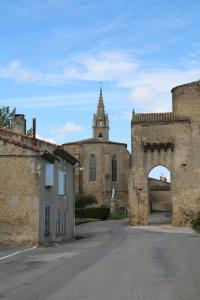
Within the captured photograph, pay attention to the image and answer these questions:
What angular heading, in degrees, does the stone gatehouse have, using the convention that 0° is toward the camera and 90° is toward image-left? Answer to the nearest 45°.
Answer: approximately 0°
